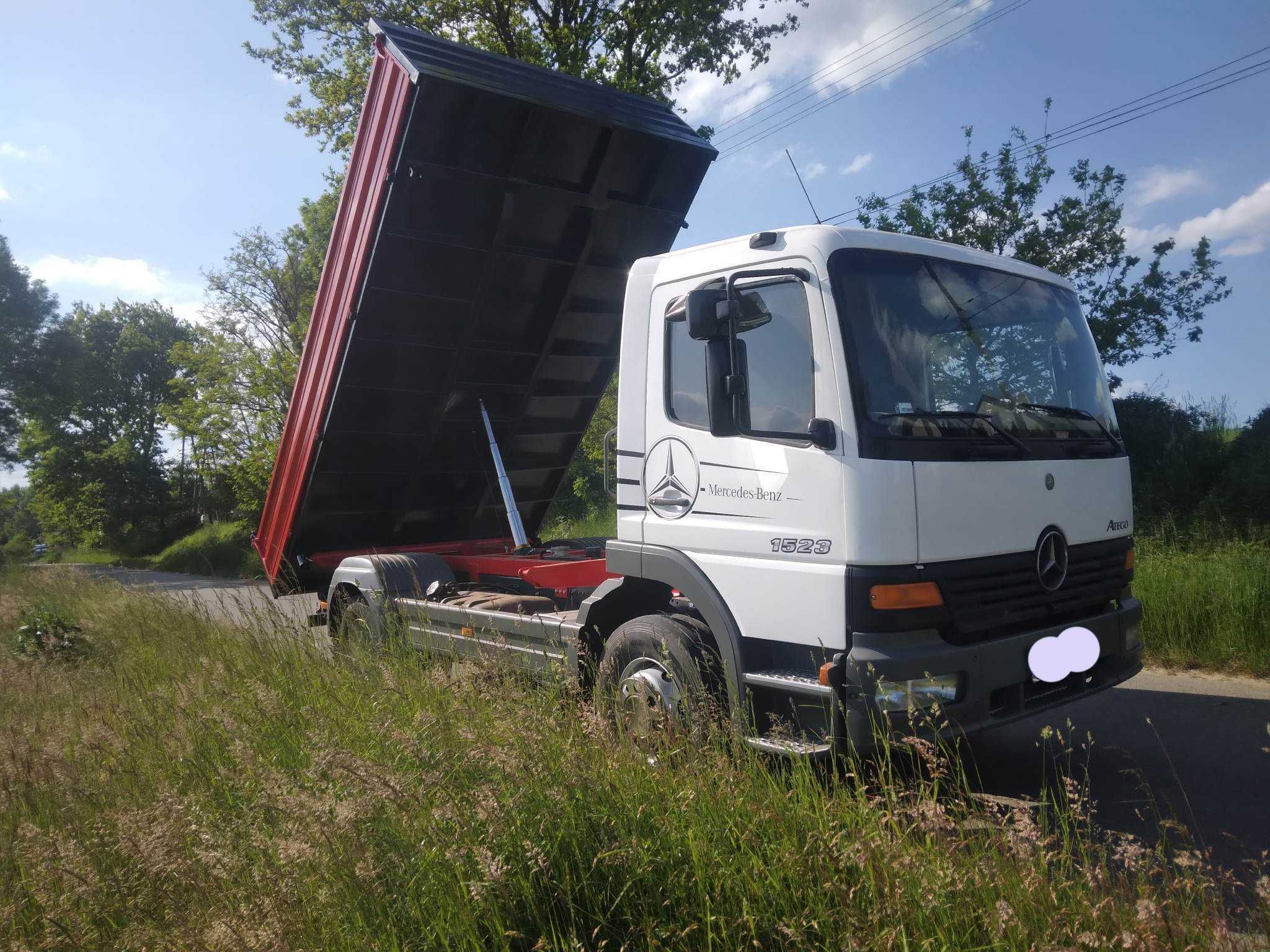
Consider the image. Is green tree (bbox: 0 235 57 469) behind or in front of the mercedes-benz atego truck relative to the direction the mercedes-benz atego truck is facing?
behind

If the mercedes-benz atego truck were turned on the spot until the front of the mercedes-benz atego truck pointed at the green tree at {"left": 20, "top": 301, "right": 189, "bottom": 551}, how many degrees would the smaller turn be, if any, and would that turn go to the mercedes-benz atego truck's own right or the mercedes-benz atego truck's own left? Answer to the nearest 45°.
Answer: approximately 180°

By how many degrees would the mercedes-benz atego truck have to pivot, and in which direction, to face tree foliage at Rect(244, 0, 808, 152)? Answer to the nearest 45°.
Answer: approximately 135° to its left

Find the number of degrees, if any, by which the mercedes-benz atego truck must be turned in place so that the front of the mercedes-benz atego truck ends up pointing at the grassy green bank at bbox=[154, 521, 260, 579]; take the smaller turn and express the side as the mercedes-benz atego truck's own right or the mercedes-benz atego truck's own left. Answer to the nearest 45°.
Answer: approximately 180°

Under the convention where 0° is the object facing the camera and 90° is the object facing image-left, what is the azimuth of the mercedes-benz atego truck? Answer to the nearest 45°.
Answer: approximately 315°

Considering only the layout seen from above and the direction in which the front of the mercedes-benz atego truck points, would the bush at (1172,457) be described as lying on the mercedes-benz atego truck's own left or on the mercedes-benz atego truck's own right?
on the mercedes-benz atego truck's own left

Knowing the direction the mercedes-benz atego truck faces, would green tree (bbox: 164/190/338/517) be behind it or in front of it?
behind

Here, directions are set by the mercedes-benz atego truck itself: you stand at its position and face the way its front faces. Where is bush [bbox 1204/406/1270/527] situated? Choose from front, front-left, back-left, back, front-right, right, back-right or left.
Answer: left

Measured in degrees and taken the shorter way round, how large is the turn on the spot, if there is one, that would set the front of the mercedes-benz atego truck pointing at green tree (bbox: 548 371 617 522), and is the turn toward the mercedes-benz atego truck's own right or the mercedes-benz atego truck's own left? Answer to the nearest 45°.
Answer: approximately 135° to the mercedes-benz atego truck's own left
